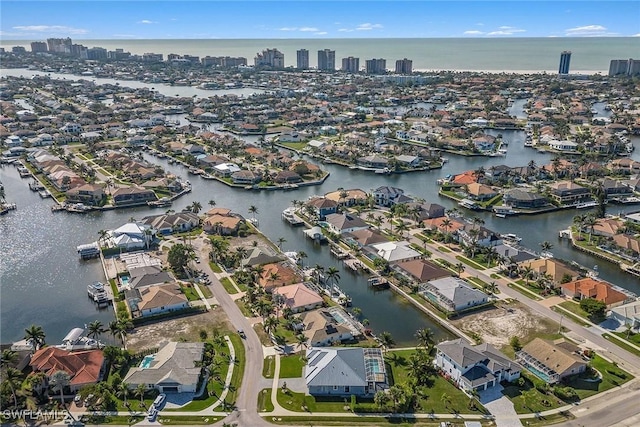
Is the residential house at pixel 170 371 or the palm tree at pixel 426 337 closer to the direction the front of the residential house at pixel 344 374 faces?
the residential house

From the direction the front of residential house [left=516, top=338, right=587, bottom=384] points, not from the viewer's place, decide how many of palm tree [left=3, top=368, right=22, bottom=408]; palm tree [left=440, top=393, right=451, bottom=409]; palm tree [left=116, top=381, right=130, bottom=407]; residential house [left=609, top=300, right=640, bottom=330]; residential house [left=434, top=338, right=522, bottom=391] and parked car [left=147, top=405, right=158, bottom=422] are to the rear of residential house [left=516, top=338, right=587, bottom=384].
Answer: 5

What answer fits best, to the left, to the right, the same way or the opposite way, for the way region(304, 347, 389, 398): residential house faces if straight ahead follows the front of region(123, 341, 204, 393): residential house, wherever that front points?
to the right

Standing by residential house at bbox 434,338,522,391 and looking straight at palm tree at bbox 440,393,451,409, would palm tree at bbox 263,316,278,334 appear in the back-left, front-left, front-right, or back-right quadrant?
front-right

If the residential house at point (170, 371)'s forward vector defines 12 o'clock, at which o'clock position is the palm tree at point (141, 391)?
The palm tree is roughly at 2 o'clock from the residential house.

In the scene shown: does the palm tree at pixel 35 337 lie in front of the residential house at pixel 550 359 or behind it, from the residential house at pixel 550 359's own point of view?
behind

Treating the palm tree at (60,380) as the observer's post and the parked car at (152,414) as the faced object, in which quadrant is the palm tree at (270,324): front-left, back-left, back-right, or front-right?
front-left

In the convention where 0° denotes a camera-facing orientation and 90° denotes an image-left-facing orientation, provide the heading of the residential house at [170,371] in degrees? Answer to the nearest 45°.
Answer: approximately 0°

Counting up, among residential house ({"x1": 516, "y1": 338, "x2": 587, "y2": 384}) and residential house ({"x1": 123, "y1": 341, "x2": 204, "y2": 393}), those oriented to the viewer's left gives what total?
0
